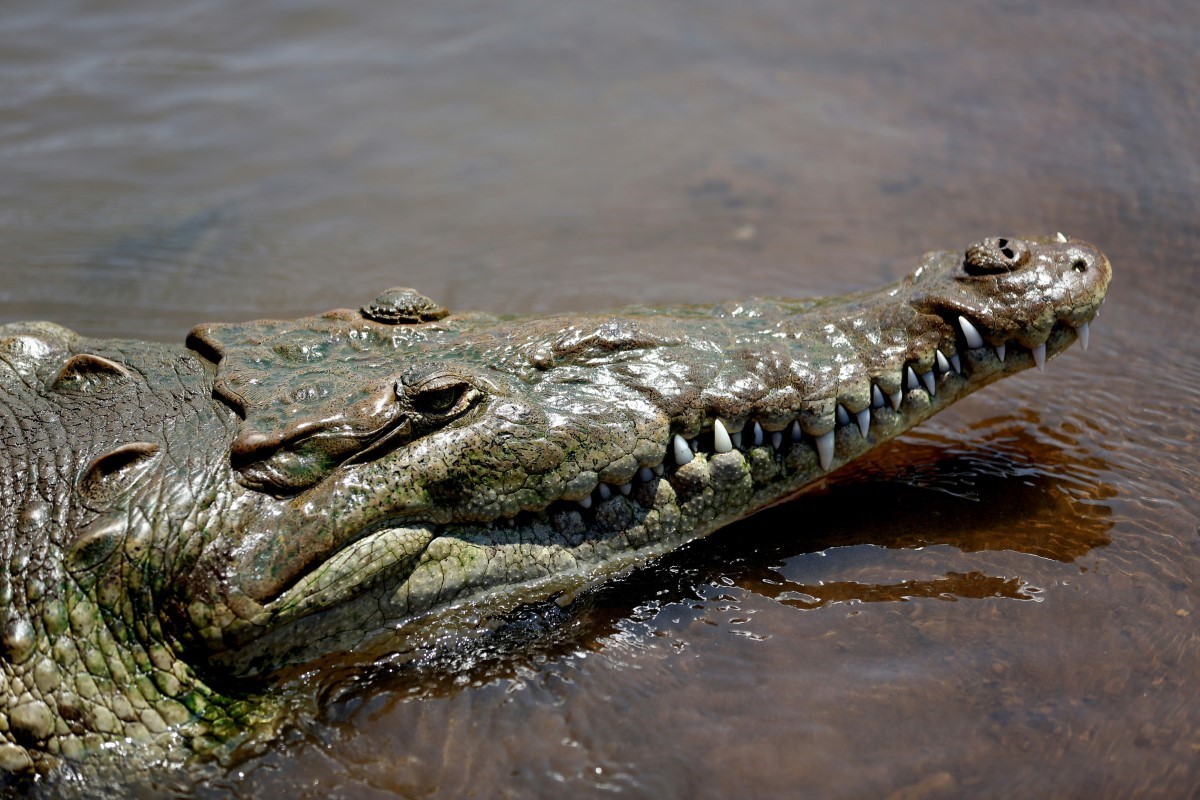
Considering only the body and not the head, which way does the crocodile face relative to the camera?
to the viewer's right
